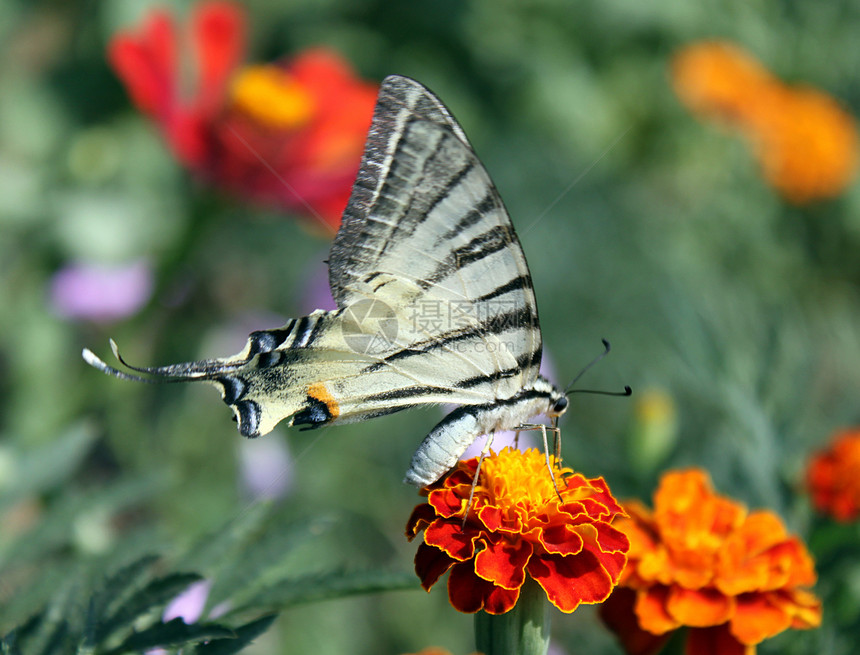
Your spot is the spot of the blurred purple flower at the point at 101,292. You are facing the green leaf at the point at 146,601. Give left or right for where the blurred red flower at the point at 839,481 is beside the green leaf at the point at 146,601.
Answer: left

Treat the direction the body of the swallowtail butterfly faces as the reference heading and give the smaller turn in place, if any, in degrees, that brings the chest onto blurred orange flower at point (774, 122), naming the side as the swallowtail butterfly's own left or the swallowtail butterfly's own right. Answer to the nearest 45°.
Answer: approximately 45° to the swallowtail butterfly's own left

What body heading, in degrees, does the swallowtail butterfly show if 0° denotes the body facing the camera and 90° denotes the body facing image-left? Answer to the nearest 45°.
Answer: approximately 270°

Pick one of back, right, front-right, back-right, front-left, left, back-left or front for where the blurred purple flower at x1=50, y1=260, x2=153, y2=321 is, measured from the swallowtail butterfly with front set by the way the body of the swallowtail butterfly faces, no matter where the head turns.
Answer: back-left
